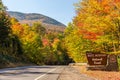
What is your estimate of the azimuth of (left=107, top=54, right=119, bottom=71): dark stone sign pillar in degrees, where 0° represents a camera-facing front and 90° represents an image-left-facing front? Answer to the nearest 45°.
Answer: approximately 0°

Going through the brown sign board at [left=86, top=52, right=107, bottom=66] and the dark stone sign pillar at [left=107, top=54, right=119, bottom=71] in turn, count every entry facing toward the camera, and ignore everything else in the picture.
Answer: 2

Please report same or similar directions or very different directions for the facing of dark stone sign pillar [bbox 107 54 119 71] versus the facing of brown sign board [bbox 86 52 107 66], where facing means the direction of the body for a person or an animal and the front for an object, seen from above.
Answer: same or similar directions

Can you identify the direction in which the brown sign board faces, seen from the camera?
facing the viewer
